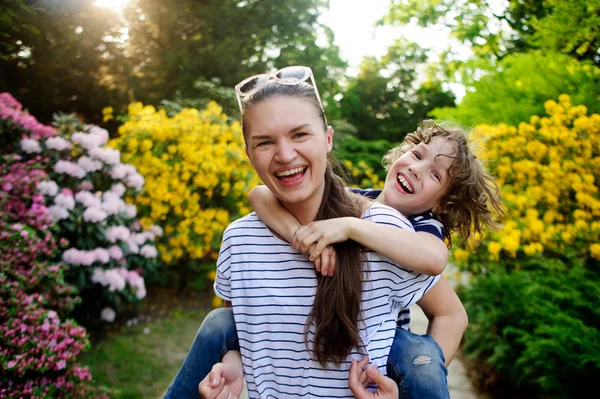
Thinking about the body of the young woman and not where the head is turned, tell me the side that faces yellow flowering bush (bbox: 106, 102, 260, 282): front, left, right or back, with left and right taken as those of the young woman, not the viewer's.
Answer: back

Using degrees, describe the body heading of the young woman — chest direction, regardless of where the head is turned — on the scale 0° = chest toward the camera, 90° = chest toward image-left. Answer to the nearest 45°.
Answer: approximately 0°

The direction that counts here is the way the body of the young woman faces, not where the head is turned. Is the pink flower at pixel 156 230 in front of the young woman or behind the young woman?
behind

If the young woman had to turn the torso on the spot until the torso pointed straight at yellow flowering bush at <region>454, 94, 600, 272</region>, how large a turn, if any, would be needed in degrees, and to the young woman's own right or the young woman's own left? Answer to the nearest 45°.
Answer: approximately 135° to the young woman's own left

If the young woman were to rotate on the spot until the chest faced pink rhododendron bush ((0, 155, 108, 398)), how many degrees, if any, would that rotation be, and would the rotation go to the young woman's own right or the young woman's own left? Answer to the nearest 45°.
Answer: approximately 135° to the young woman's own right
